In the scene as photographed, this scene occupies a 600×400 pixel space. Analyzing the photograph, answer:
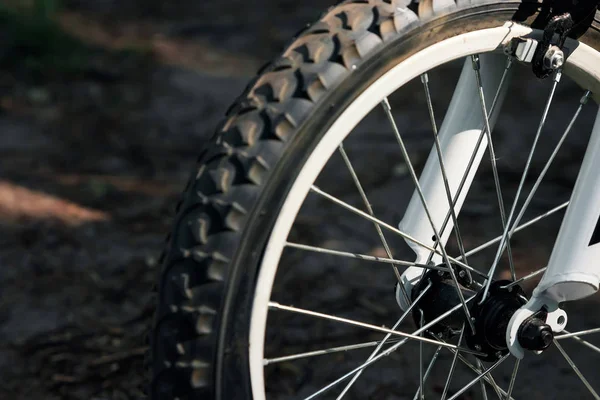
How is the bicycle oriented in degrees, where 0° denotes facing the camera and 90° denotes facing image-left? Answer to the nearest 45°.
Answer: approximately 45°
